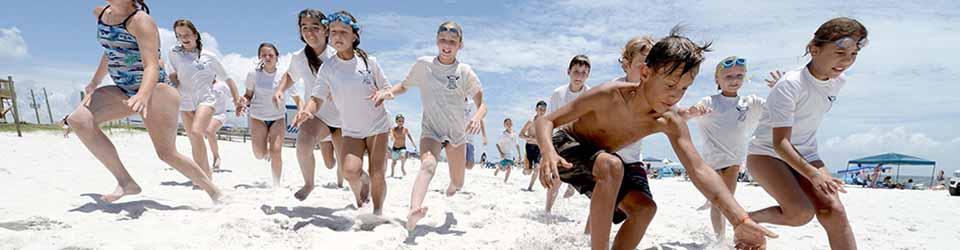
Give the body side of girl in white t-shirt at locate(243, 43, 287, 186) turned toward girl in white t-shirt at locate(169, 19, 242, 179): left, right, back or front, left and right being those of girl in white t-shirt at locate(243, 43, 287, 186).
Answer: right

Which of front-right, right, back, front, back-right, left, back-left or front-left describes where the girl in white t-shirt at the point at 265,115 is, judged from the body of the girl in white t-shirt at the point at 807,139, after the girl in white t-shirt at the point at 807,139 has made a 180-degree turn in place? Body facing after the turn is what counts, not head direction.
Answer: front-left

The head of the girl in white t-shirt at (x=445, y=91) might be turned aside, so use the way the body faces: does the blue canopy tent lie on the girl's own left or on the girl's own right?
on the girl's own left

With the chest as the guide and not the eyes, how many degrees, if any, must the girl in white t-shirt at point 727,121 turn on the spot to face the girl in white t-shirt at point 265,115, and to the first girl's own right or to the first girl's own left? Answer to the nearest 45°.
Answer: approximately 90° to the first girl's own right

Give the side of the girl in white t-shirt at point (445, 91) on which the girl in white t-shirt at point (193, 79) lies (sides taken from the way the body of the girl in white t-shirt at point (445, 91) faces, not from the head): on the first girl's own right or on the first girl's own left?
on the first girl's own right

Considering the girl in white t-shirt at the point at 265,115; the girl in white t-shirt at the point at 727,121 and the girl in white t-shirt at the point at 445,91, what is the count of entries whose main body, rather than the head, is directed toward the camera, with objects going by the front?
3
